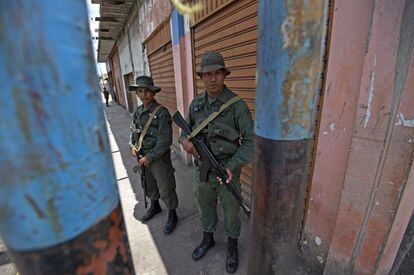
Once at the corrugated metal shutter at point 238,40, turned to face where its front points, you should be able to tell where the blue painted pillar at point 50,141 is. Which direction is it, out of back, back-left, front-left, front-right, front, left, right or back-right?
front-left

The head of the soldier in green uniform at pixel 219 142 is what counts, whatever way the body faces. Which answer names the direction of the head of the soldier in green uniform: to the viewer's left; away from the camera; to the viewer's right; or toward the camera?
toward the camera

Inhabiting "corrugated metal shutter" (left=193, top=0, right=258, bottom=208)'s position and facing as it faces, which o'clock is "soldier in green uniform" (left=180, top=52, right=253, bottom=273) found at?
The soldier in green uniform is roughly at 11 o'clock from the corrugated metal shutter.

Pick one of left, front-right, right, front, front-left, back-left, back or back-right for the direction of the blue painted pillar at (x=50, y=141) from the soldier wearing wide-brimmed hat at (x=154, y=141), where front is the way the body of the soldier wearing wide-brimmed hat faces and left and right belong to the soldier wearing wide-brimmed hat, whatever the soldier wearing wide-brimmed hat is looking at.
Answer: front-left

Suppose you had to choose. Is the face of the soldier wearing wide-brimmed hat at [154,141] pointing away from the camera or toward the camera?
toward the camera

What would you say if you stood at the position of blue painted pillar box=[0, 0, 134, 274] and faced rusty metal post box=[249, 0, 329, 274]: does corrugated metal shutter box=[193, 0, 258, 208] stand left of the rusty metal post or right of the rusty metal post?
left

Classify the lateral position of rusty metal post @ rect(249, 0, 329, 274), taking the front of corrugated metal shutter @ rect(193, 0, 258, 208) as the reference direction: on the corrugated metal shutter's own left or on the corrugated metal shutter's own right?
on the corrugated metal shutter's own left

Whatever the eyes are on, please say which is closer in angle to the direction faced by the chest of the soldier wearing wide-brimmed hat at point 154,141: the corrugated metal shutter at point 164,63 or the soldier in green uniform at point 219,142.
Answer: the soldier in green uniform

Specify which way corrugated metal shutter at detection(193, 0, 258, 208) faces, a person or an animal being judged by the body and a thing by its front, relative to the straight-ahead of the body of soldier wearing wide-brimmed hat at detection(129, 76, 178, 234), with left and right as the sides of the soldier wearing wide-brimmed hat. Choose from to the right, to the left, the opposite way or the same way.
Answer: the same way

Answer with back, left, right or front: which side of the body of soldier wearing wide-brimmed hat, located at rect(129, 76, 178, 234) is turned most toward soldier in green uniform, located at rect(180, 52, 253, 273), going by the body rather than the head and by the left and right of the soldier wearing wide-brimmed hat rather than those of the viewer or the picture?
left

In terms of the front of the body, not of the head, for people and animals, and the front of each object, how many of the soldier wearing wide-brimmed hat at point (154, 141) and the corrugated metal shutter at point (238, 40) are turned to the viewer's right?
0

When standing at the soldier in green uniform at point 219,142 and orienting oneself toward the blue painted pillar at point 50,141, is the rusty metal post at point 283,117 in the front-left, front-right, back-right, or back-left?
front-left

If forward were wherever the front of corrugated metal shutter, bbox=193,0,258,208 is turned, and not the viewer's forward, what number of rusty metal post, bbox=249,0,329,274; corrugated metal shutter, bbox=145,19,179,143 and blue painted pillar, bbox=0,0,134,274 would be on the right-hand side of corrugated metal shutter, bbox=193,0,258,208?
1

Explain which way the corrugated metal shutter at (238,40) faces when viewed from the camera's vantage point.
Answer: facing the viewer and to the left of the viewer

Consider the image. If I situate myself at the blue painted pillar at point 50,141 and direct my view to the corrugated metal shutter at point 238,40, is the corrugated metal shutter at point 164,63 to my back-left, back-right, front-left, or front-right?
front-left
